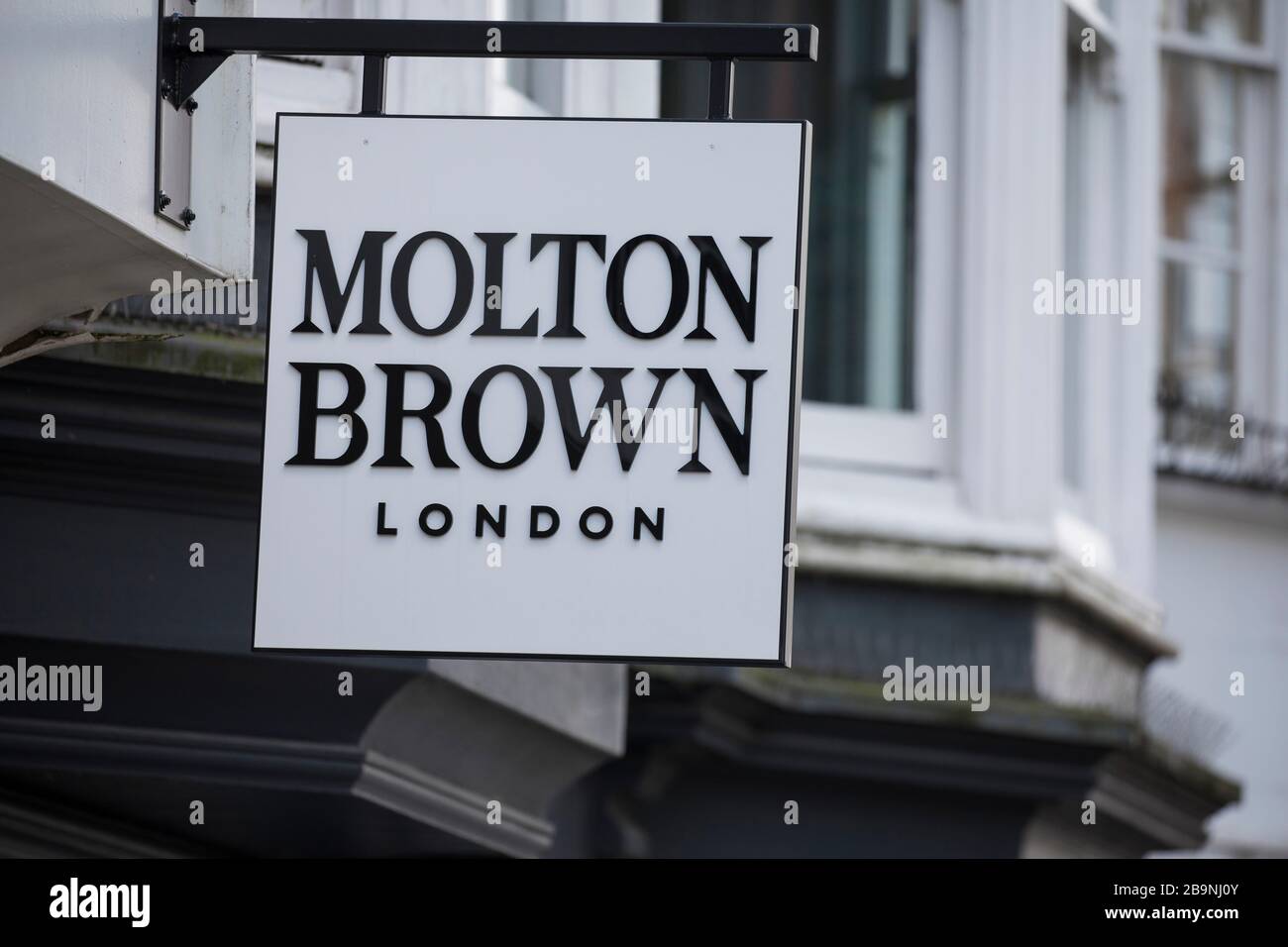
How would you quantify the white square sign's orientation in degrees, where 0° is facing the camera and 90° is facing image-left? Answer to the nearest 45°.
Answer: approximately 0°
